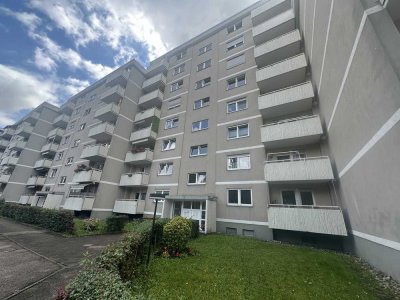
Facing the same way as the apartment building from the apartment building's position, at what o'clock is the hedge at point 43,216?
The hedge is roughly at 2 o'clock from the apartment building.

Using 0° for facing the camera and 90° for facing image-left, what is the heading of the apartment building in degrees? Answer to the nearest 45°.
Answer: approximately 45°

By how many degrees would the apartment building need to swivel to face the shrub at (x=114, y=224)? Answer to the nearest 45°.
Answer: approximately 45° to its right

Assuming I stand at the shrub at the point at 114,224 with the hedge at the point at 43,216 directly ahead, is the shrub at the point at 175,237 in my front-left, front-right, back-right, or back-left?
back-left
